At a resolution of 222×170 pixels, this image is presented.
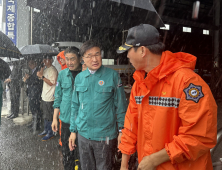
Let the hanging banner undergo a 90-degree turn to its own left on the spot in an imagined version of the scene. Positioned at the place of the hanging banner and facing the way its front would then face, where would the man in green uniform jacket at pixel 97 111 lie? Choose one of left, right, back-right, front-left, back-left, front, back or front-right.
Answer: right

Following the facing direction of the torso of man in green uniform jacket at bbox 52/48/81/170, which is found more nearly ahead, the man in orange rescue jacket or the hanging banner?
the man in orange rescue jacket

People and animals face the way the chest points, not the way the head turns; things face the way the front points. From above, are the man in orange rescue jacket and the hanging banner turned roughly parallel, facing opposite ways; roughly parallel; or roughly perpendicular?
roughly perpendicular

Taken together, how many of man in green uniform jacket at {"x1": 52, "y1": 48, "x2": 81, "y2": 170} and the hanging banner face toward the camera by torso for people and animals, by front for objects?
2

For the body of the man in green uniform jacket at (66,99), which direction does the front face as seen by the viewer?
toward the camera

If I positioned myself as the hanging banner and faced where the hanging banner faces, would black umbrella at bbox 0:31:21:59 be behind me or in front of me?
in front

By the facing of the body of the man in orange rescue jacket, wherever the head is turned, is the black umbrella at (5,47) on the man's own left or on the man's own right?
on the man's own right
